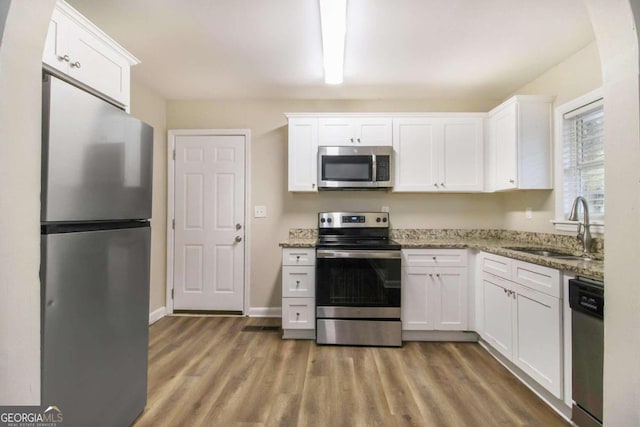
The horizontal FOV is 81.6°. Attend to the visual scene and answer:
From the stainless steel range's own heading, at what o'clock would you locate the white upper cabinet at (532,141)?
The white upper cabinet is roughly at 9 o'clock from the stainless steel range.

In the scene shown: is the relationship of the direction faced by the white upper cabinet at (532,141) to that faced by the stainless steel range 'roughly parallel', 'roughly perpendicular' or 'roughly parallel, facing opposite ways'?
roughly perpendicular

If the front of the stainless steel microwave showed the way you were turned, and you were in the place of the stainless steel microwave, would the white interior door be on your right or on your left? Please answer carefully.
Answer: on your right

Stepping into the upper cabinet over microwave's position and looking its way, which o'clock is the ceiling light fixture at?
The ceiling light fixture is roughly at 12 o'clock from the upper cabinet over microwave.
